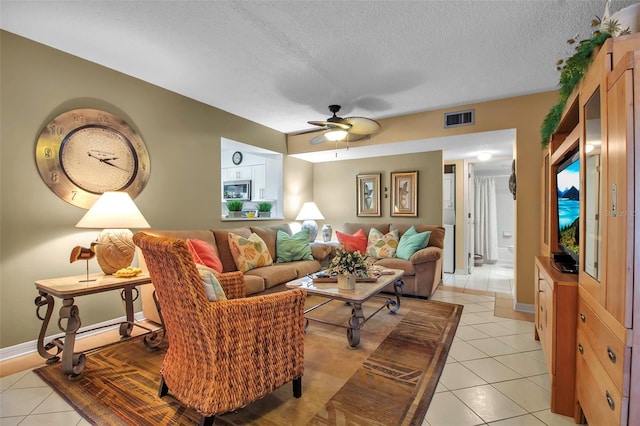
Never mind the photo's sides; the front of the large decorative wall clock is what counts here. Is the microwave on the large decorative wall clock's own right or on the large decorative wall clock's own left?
on the large decorative wall clock's own left

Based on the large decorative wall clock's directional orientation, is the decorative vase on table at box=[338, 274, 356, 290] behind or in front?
in front

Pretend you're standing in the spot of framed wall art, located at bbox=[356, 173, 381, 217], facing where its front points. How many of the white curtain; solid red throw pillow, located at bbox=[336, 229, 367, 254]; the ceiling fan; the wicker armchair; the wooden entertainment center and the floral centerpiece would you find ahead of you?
5

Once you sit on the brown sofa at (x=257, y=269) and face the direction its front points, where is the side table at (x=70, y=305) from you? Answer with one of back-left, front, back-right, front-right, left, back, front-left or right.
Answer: right

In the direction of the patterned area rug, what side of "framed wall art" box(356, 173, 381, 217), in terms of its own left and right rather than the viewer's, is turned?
front

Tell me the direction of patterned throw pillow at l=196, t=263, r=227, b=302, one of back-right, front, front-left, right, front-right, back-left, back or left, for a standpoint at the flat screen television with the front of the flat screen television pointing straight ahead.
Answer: front-left

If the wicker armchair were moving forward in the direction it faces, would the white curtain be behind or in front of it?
in front

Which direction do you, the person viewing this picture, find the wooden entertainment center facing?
facing to the left of the viewer

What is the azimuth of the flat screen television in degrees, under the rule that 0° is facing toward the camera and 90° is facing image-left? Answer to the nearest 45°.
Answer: approximately 90°

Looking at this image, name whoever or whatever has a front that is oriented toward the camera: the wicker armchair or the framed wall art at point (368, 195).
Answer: the framed wall art

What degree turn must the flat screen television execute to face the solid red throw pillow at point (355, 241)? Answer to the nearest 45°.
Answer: approximately 45° to its right

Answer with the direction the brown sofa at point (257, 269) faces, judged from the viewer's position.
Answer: facing the viewer and to the right of the viewer

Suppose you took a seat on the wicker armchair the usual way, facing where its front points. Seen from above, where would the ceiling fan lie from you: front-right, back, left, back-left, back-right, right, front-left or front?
front

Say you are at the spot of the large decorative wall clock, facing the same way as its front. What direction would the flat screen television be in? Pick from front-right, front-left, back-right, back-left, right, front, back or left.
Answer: front

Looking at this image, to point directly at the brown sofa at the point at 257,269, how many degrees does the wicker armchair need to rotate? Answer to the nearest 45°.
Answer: approximately 45° to its left

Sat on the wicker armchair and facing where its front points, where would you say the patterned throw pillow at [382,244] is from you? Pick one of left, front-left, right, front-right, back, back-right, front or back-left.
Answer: front

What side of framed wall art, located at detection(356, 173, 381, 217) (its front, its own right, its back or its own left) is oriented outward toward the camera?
front
